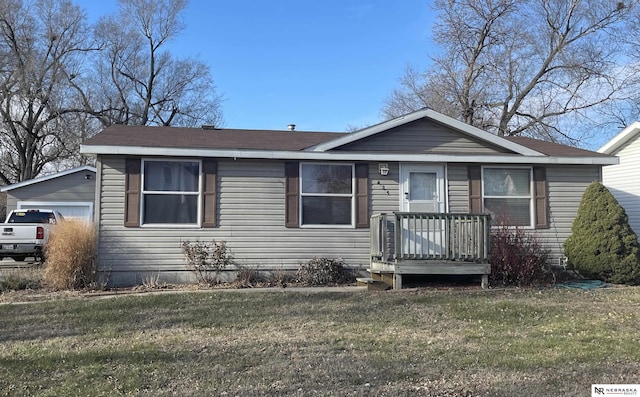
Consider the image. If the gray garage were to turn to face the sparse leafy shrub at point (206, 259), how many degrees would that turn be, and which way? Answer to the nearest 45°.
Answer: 0° — it already faces it

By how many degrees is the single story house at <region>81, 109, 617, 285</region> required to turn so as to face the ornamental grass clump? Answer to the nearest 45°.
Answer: approximately 90° to its right

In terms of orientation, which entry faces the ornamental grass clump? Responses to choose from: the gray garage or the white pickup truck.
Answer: the gray garage

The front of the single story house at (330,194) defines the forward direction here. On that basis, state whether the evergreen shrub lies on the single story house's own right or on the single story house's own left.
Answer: on the single story house's own left

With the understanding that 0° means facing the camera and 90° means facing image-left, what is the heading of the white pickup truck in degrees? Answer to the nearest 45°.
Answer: approximately 225°

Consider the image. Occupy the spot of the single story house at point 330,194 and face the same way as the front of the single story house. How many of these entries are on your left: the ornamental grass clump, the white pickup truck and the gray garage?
0

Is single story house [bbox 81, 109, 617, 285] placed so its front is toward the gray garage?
no

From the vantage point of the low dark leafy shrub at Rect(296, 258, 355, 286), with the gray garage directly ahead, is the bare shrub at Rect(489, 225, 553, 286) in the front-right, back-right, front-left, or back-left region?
back-right

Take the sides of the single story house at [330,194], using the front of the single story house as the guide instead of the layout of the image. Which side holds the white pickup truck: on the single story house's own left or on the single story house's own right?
on the single story house's own right

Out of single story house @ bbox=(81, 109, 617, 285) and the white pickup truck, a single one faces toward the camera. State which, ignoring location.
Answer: the single story house

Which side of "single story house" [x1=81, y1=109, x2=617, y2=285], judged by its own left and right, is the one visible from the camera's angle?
front
